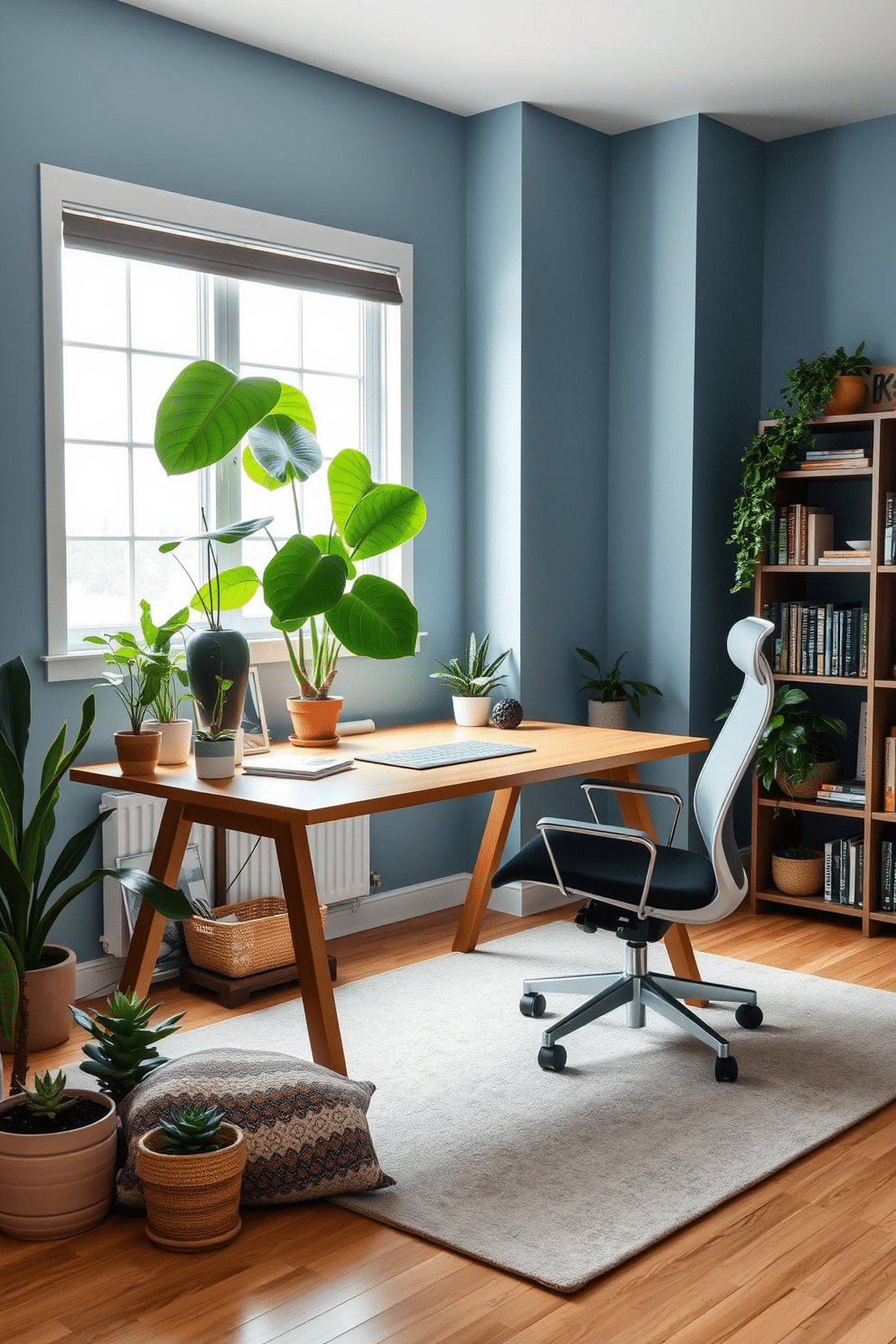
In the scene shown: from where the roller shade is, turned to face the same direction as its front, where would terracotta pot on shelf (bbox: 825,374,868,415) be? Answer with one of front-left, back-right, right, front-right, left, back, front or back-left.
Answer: front-left

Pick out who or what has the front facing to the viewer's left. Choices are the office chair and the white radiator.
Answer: the office chair

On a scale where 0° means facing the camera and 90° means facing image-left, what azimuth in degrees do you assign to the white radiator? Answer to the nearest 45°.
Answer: approximately 315°

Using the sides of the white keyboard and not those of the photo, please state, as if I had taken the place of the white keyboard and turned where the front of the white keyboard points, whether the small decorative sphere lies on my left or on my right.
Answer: on my left

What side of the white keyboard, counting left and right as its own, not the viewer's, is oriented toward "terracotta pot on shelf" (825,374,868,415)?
left

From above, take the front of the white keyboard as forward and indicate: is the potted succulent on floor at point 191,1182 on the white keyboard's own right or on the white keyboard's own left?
on the white keyboard's own right

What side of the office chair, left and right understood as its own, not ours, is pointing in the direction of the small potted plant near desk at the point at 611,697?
right

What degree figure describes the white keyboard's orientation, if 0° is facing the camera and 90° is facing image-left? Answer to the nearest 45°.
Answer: approximately 315°

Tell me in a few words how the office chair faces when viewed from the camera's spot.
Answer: facing to the left of the viewer

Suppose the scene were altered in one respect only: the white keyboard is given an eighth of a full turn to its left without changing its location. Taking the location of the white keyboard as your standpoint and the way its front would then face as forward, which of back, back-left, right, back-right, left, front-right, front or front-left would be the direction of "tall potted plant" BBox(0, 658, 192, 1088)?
back-right

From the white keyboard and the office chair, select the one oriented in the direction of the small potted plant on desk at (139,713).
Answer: the office chair

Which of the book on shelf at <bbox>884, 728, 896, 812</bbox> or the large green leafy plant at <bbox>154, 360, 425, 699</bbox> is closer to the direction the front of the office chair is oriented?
the large green leafy plant
